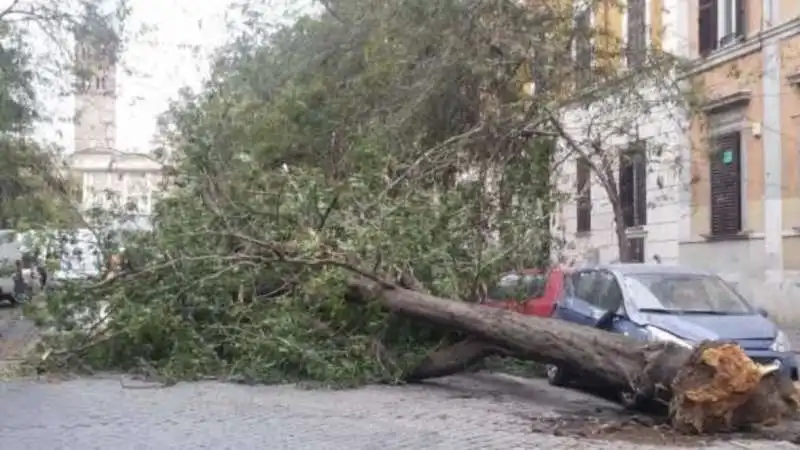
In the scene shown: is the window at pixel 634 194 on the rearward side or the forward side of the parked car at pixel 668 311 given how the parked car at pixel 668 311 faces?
on the rearward side

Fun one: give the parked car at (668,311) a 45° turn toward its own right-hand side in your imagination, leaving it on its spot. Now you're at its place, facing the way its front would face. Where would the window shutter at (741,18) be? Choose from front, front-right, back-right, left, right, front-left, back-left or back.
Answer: back

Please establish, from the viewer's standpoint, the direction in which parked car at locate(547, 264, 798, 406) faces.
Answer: facing the viewer and to the right of the viewer

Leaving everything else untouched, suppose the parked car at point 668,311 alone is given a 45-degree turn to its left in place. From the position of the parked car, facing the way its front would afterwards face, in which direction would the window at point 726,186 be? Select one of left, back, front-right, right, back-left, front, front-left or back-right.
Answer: left

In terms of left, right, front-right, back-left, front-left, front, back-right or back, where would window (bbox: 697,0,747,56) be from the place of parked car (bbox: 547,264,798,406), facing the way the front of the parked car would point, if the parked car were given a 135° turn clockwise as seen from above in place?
right

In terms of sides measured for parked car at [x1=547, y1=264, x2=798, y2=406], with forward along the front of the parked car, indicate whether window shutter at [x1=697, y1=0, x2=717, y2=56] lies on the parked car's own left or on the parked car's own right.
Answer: on the parked car's own left
